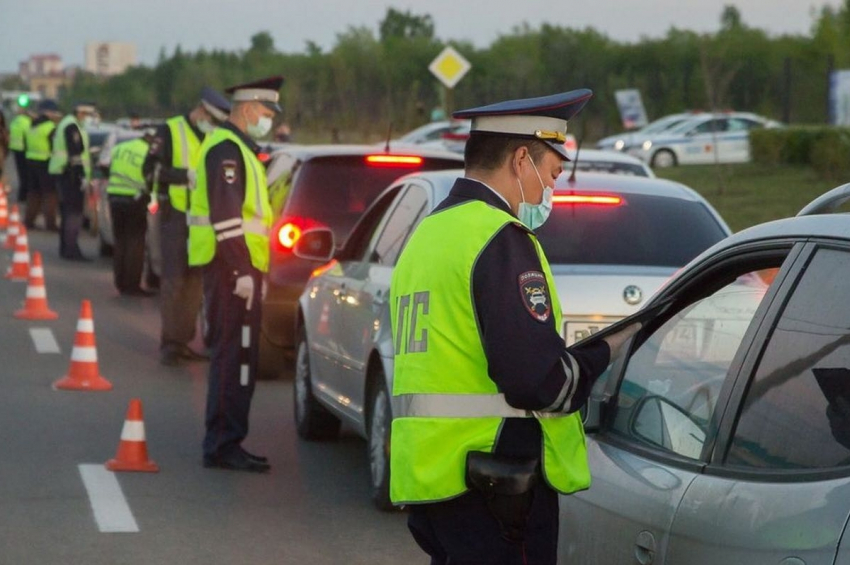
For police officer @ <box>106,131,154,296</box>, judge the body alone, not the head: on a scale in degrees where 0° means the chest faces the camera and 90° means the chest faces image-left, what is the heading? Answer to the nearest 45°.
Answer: approximately 225°

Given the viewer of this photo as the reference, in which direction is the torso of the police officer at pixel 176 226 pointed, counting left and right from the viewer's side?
facing to the right of the viewer

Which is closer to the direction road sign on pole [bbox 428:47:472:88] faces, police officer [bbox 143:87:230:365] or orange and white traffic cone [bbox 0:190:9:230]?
the police officer

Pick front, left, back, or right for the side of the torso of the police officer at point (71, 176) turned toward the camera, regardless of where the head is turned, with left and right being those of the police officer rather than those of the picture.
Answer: right

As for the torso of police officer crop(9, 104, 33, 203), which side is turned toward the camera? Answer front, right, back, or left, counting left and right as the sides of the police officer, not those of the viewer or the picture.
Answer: right

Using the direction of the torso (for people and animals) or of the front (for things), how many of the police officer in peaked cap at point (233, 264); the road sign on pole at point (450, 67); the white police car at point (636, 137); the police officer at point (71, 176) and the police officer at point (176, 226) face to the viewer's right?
3

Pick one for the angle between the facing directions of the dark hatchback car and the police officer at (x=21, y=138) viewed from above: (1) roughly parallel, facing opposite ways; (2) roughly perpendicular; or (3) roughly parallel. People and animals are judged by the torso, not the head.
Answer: roughly perpendicular

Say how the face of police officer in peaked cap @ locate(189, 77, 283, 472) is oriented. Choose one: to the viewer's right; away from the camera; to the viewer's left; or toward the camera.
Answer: to the viewer's right

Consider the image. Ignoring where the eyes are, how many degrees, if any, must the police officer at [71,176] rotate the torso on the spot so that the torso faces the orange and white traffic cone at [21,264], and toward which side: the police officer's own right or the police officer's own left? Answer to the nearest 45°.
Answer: approximately 90° to the police officer's own right

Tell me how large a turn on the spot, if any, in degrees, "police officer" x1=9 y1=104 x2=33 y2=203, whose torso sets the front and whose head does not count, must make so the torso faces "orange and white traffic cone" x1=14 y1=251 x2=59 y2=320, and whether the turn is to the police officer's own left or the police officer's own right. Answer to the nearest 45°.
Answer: approximately 90° to the police officer's own right

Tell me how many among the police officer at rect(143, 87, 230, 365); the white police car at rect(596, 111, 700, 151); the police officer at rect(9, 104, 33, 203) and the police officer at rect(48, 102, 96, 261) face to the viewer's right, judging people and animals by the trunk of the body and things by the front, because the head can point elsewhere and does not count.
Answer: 3

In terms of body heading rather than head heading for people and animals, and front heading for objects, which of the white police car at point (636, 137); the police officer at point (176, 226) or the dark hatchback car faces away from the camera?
the dark hatchback car
